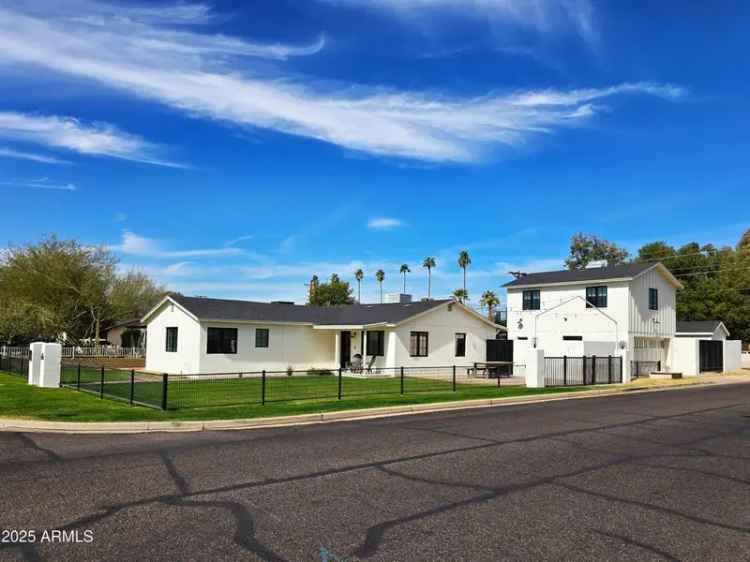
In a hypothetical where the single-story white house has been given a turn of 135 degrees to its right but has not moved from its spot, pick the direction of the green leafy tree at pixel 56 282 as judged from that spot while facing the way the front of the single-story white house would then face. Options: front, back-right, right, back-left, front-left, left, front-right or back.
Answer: front

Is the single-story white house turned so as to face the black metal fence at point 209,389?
yes

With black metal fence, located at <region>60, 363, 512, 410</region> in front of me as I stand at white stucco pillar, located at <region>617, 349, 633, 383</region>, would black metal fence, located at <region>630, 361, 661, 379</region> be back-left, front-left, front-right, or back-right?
back-right

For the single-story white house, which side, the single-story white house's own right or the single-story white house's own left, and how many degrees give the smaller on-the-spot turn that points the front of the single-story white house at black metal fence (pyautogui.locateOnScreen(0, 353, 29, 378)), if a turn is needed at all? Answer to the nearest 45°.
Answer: approximately 45° to the single-story white house's own right

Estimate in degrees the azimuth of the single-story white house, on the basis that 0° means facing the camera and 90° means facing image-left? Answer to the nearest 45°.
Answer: approximately 0°

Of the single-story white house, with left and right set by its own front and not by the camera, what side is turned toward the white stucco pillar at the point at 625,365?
left

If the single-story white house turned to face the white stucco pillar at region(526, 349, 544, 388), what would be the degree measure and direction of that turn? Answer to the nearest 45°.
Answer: approximately 45° to its left

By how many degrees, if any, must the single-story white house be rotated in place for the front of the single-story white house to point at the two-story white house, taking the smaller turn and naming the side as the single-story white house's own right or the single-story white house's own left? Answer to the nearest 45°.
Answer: approximately 90° to the single-story white house's own left

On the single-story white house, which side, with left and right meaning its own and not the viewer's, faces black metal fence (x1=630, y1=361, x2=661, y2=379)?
left
